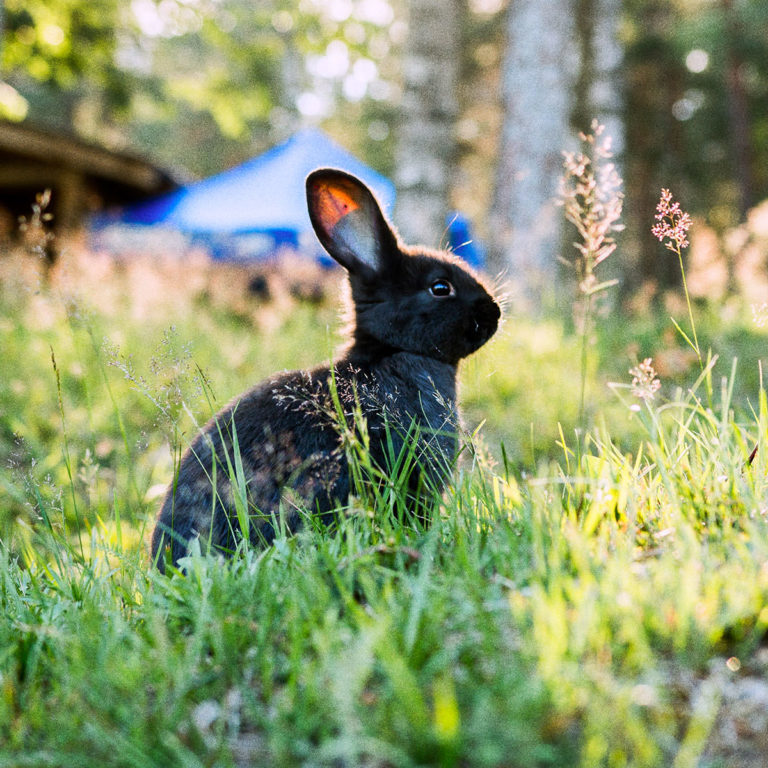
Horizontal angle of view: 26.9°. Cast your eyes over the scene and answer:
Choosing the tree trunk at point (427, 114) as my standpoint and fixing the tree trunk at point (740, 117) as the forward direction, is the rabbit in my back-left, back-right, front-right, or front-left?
back-right

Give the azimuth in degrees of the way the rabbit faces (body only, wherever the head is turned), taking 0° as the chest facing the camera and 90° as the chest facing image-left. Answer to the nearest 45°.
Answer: approximately 270°
